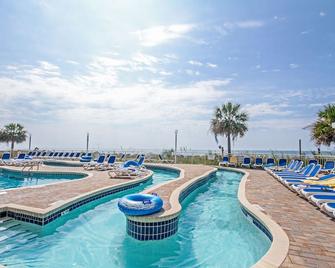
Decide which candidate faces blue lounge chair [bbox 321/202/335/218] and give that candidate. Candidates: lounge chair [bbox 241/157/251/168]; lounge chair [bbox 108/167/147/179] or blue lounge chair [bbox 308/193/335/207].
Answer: lounge chair [bbox 241/157/251/168]

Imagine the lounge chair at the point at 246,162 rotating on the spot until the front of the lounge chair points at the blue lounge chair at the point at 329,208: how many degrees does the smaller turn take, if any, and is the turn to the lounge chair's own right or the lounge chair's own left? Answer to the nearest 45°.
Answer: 0° — it already faces it

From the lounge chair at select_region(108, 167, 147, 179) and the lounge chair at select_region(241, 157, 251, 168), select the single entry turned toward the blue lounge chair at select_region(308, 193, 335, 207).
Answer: the lounge chair at select_region(241, 157, 251, 168)

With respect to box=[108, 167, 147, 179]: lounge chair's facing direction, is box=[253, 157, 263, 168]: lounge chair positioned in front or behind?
behind

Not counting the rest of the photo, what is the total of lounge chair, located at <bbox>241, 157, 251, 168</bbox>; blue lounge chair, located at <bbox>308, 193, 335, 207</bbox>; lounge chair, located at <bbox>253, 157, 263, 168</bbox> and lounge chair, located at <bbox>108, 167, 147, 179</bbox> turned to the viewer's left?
2

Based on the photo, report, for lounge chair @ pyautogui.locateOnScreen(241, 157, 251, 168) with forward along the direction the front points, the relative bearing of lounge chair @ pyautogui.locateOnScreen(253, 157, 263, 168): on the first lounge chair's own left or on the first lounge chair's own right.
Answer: on the first lounge chair's own left

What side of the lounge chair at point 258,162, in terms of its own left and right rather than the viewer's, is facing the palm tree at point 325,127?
left

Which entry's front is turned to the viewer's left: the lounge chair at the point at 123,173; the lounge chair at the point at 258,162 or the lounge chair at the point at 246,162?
the lounge chair at the point at 123,173

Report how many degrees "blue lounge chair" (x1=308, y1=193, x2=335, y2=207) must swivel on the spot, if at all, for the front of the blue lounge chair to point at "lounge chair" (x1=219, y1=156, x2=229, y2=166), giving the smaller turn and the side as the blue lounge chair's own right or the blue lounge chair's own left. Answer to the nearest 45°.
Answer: approximately 45° to the blue lounge chair's own right

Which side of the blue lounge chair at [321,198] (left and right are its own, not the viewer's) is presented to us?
left

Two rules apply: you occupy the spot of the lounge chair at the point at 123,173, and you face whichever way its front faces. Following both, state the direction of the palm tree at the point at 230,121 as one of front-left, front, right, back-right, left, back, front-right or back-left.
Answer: back-right

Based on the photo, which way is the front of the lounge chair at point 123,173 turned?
to the viewer's left
